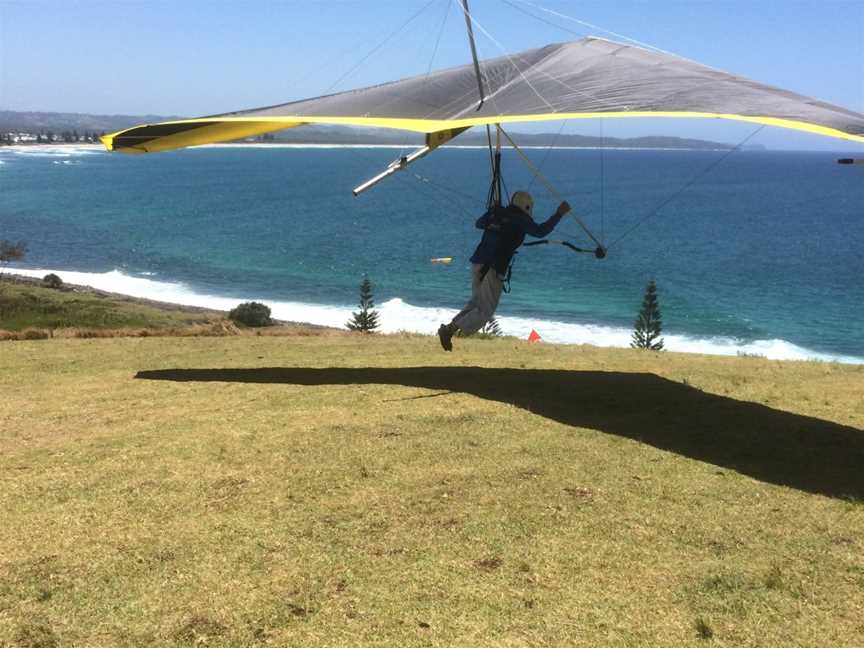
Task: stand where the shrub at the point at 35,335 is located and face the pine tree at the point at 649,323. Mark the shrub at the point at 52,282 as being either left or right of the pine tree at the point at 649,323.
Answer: left

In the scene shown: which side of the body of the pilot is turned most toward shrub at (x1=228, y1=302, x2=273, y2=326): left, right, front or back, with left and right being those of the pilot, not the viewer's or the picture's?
left

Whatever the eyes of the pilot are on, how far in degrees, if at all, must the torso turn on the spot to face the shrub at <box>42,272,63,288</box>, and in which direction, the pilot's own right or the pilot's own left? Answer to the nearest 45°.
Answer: approximately 90° to the pilot's own left

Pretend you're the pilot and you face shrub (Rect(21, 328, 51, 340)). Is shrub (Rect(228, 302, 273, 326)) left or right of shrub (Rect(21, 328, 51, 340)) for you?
right

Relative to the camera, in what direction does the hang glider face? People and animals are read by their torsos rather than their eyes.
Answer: facing away from the viewer and to the right of the viewer

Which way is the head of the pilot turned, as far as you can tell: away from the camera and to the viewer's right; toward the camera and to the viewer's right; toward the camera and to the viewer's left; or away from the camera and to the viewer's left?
away from the camera and to the viewer's right

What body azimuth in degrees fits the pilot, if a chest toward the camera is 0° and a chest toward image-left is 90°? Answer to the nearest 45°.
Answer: approximately 225°

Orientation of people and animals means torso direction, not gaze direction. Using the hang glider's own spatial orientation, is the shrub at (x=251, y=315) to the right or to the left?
on its left
